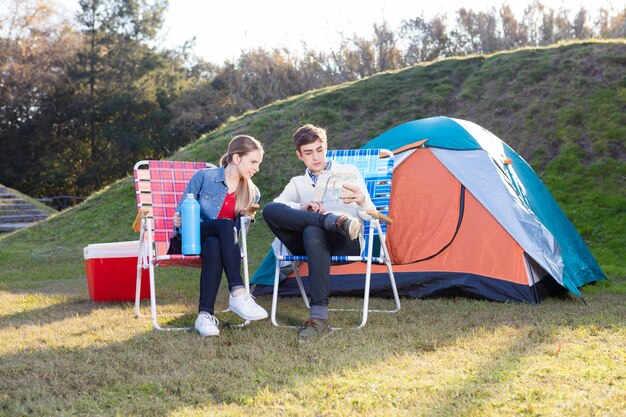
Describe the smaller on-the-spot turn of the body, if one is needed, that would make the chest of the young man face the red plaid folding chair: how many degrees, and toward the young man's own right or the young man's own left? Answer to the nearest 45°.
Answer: approximately 135° to the young man's own right

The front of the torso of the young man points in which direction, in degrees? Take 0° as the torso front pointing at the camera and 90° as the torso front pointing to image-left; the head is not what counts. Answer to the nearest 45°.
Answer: approximately 0°

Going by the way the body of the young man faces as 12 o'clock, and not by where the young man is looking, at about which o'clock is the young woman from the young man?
The young woman is roughly at 3 o'clock from the young man.

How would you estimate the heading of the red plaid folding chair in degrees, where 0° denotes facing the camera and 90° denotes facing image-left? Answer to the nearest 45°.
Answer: approximately 315°

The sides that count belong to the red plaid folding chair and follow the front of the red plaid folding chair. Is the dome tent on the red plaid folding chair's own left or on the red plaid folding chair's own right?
on the red plaid folding chair's own left
